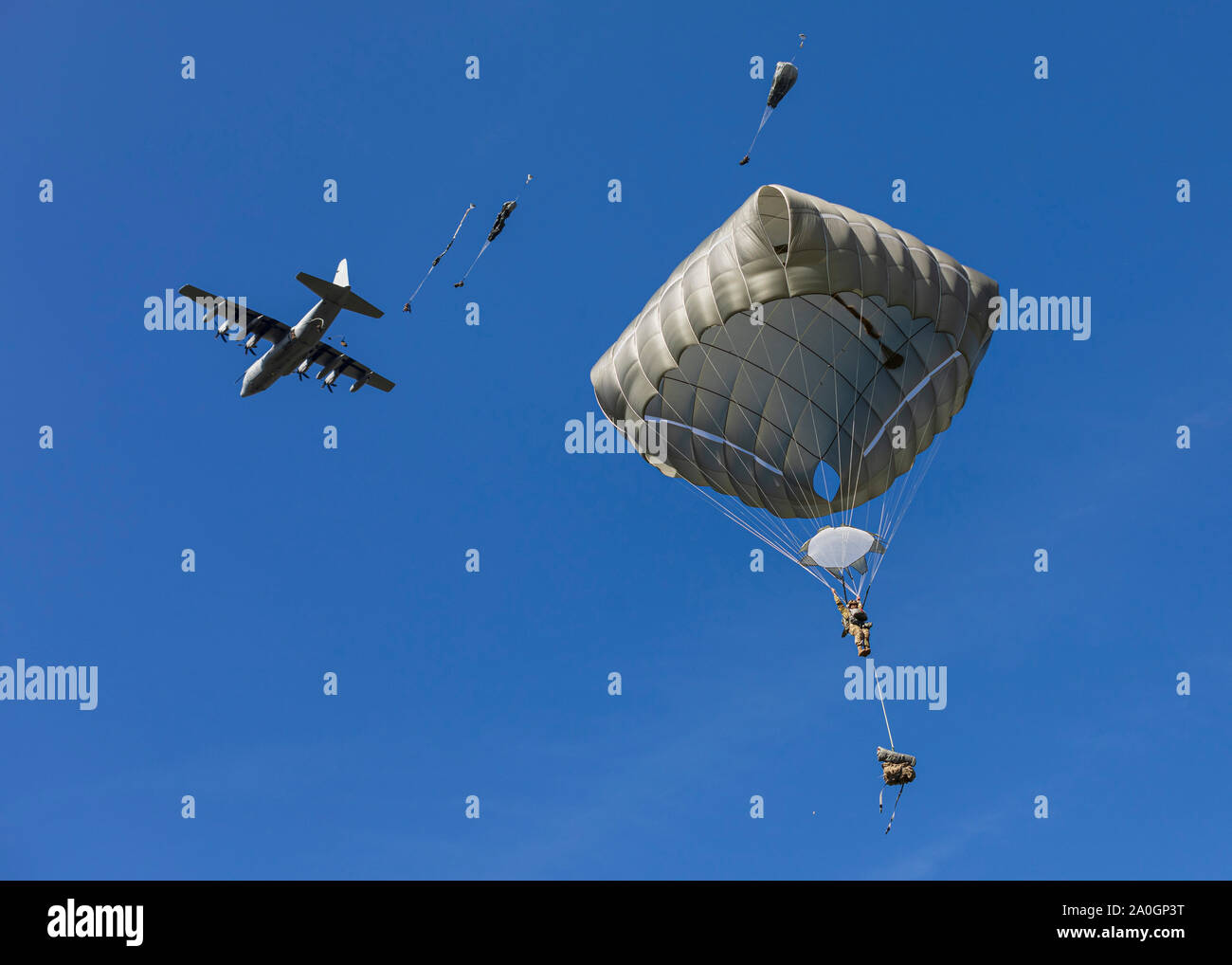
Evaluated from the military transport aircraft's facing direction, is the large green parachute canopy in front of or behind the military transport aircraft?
behind
